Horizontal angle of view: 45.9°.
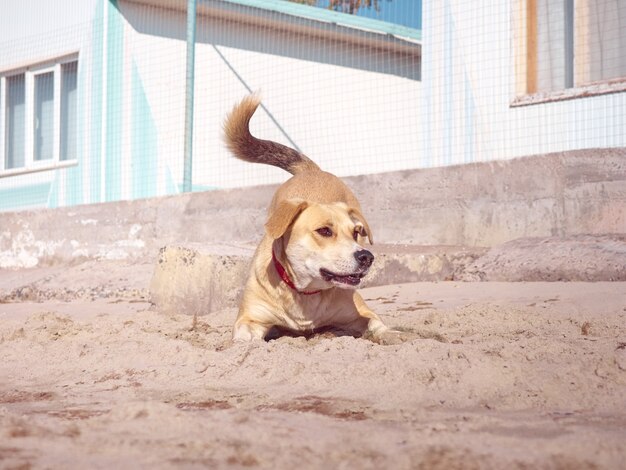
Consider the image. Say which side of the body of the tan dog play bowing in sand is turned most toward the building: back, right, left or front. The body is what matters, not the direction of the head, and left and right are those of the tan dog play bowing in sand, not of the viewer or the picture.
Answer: back

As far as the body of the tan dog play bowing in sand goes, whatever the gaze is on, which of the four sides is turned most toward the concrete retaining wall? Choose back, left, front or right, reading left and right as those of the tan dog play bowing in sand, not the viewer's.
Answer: back

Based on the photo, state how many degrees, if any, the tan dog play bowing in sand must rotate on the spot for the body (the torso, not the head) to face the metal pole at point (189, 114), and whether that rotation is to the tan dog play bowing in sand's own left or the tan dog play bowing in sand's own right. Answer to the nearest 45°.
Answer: approximately 180°

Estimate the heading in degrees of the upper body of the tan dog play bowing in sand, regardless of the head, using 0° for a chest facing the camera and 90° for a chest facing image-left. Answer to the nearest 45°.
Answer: approximately 0°
